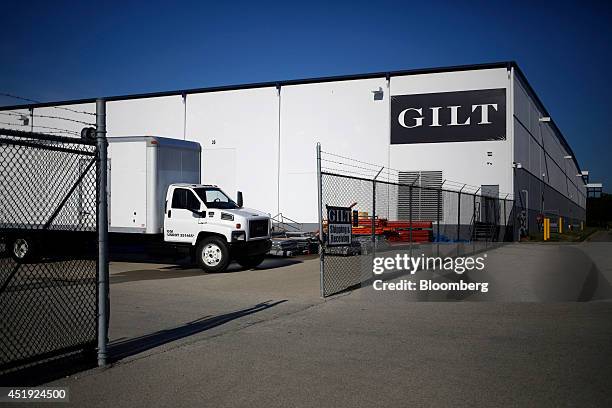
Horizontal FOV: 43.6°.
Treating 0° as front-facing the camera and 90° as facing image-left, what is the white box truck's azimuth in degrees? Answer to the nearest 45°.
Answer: approximately 315°
